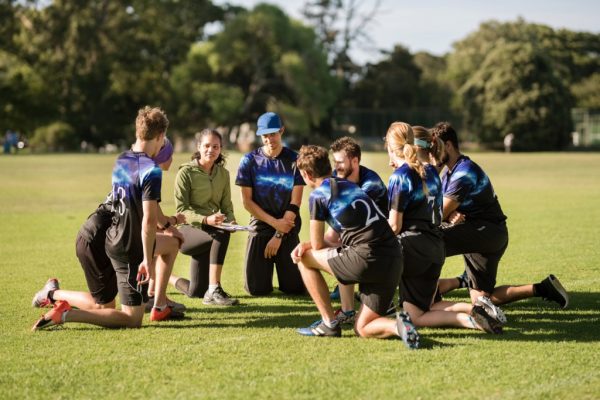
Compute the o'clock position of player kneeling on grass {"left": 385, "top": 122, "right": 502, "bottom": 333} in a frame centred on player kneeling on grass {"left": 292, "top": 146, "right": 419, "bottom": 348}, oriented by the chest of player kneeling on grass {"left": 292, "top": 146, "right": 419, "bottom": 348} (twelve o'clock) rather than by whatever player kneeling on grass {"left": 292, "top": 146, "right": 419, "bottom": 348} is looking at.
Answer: player kneeling on grass {"left": 385, "top": 122, "right": 502, "bottom": 333} is roughly at 3 o'clock from player kneeling on grass {"left": 292, "top": 146, "right": 419, "bottom": 348}.

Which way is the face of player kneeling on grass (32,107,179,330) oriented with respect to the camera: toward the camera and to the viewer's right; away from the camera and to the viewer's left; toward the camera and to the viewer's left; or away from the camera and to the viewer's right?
away from the camera and to the viewer's right

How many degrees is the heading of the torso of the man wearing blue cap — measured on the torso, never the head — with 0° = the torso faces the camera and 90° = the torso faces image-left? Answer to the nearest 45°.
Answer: approximately 0°

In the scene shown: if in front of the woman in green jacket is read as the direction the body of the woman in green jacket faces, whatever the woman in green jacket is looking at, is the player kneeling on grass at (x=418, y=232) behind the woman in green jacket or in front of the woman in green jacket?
in front

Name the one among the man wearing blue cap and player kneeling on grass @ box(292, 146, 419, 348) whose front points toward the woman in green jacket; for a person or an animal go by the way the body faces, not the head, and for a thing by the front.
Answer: the player kneeling on grass

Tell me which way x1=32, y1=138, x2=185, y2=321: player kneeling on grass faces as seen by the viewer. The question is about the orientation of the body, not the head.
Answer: to the viewer's right

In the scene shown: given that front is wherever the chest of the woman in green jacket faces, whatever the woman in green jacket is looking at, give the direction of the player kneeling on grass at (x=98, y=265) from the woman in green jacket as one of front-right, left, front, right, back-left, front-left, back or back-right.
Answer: right

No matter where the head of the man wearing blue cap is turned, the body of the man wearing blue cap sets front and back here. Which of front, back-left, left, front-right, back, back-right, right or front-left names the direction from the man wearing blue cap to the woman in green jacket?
right

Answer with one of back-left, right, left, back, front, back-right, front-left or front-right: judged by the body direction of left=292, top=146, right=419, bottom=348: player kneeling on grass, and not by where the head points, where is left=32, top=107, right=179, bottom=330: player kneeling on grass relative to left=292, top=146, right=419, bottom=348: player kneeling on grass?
front-left

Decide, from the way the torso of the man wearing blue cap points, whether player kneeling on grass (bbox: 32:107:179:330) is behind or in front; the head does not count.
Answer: in front
